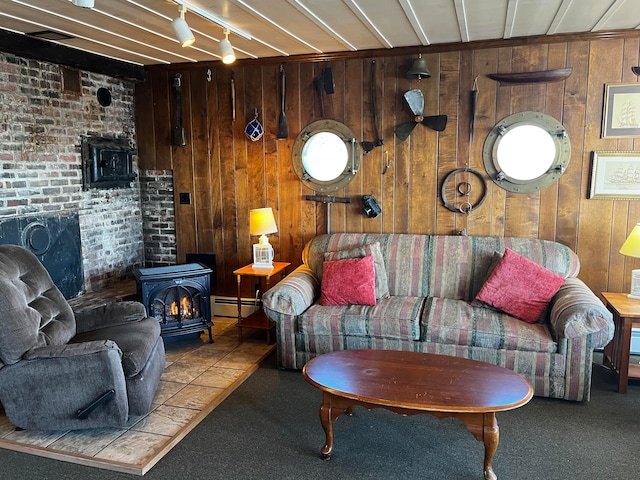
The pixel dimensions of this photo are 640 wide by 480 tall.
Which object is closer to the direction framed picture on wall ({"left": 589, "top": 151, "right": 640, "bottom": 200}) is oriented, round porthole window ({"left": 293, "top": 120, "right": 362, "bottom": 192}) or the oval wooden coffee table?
the oval wooden coffee table

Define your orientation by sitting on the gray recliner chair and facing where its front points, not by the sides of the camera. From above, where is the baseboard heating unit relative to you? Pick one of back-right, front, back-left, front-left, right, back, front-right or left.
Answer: left

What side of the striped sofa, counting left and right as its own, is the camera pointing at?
front

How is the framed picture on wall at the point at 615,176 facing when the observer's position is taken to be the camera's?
facing the viewer

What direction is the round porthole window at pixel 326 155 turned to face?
toward the camera

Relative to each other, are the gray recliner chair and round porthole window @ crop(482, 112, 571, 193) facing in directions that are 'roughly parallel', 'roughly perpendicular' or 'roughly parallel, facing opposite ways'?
roughly perpendicular

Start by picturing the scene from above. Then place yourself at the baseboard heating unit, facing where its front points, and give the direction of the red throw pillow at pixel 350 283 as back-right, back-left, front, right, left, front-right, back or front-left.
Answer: front-left

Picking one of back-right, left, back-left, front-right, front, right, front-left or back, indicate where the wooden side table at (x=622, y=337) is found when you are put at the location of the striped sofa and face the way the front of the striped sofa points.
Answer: left

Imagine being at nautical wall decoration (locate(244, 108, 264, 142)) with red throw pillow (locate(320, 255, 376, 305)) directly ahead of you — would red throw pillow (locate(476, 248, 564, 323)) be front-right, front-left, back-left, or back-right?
front-left

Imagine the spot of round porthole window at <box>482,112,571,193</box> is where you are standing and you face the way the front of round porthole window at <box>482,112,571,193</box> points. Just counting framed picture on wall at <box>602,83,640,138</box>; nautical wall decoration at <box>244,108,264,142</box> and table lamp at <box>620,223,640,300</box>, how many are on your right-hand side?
1

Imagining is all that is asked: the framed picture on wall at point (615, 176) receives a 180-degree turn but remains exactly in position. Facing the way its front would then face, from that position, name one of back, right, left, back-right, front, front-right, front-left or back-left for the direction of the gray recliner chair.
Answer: back-left

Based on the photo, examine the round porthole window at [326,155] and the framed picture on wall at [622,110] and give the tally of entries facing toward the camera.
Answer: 2

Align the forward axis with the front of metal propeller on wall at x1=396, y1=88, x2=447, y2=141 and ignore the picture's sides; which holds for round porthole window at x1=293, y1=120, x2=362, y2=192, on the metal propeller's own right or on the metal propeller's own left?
on the metal propeller's own right

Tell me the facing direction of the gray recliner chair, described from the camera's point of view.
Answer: facing the viewer and to the right of the viewer
